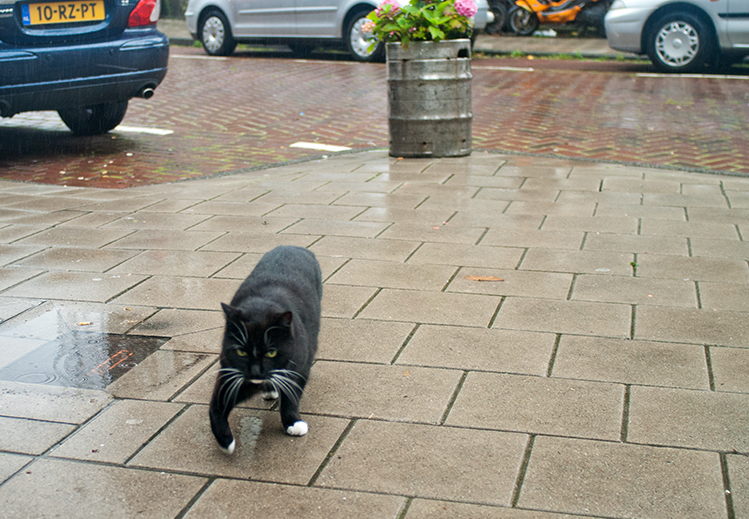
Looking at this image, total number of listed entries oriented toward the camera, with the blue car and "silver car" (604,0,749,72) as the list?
0

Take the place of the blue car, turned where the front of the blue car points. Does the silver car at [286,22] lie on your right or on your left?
on your right

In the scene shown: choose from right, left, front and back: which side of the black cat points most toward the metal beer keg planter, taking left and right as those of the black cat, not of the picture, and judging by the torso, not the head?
back

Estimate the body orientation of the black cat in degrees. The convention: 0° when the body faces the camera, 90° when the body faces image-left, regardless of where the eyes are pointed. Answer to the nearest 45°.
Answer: approximately 0°

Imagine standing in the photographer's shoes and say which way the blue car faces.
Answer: facing away from the viewer and to the left of the viewer

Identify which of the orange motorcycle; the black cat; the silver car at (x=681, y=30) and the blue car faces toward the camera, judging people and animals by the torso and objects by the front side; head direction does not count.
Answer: the black cat

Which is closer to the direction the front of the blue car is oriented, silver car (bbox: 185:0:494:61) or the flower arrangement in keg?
the silver car

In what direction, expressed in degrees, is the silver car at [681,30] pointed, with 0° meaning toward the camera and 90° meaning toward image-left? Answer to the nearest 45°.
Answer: approximately 90°

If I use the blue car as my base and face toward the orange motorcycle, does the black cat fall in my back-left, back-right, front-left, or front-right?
back-right
